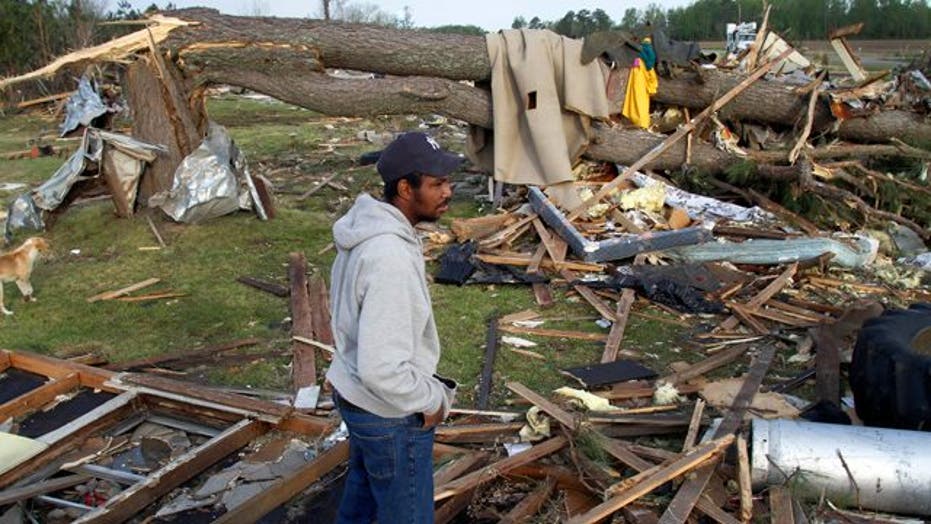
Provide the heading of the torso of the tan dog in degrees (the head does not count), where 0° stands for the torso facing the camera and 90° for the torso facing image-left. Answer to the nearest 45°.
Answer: approximately 270°

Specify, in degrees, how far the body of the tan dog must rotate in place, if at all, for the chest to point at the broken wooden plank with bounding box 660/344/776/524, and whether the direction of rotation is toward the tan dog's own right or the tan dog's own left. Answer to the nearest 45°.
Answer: approximately 45° to the tan dog's own right

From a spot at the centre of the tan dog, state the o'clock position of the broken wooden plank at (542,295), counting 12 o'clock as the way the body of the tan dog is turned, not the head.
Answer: The broken wooden plank is roughly at 1 o'clock from the tan dog.

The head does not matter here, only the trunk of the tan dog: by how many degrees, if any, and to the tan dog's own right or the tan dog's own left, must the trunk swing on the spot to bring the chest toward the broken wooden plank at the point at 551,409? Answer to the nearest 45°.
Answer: approximately 45° to the tan dog's own right

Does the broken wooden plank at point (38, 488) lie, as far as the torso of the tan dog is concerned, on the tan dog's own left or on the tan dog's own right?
on the tan dog's own right

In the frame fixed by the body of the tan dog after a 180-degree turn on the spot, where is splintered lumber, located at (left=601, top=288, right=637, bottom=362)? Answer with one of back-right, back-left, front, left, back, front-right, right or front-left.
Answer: back-left

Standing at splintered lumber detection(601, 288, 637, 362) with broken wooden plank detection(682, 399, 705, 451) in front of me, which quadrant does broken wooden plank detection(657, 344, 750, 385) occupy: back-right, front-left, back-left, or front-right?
front-left

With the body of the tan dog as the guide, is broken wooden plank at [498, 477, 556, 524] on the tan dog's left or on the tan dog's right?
on the tan dog's right

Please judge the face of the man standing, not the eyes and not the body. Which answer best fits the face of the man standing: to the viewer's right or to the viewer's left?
to the viewer's right

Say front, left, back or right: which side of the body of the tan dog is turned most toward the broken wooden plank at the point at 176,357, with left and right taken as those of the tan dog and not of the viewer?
right

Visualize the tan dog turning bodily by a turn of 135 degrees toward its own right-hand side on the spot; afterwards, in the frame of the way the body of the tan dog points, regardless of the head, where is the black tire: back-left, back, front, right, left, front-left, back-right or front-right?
left

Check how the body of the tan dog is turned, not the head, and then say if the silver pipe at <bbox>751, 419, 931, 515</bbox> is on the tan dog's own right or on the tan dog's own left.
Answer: on the tan dog's own right

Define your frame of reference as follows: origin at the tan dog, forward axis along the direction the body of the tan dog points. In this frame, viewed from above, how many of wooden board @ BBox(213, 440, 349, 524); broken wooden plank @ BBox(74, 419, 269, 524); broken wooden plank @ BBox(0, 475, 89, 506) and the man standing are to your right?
4

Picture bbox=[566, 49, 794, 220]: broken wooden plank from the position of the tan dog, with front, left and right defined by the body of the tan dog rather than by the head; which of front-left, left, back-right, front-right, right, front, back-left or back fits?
front

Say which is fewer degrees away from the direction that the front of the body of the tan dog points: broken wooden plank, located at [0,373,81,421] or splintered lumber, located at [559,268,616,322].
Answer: the splintered lumber

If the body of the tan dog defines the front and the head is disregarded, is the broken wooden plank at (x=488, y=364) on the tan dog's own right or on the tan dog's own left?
on the tan dog's own right
